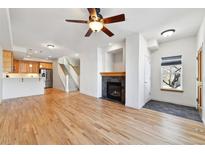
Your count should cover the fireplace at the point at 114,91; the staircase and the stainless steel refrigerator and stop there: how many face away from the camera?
0

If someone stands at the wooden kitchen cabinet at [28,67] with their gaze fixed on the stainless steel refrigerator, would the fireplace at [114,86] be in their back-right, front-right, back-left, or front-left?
front-right

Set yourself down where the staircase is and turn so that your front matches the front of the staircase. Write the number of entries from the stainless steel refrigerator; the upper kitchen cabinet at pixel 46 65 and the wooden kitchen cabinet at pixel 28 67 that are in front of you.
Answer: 0

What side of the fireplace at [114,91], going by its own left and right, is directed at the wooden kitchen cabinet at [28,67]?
right

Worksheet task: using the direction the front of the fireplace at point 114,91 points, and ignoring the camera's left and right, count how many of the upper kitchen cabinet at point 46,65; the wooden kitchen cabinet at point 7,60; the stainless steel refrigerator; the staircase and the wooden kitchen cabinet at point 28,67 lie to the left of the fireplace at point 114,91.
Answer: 0

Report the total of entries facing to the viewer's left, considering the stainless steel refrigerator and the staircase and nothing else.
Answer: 0

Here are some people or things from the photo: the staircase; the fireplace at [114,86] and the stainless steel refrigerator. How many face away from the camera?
0

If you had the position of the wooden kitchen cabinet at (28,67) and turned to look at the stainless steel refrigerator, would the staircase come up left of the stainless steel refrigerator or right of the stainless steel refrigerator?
right

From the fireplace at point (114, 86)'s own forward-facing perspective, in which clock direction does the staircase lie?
The staircase is roughly at 3 o'clock from the fireplace.

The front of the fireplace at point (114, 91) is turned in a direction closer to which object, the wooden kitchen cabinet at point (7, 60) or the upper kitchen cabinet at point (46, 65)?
the wooden kitchen cabinet

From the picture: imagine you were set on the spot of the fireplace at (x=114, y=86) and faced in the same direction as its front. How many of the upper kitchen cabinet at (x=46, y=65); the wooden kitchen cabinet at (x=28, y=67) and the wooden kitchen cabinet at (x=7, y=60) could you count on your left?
0

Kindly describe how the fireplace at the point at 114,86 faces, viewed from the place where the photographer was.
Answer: facing the viewer and to the left of the viewer

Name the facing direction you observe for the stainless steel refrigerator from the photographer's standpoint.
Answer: facing the viewer and to the right of the viewer

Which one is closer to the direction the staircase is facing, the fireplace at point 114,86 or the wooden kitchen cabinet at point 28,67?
the fireplace

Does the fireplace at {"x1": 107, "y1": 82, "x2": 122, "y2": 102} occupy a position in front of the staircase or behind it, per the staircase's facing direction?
in front
